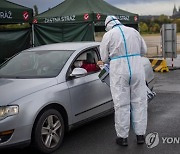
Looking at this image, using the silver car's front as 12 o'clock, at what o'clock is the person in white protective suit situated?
The person in white protective suit is roughly at 8 o'clock from the silver car.

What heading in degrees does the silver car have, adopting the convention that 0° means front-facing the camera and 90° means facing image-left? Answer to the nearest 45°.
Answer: approximately 45°

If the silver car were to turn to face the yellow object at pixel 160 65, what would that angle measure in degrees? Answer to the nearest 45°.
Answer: approximately 180°
